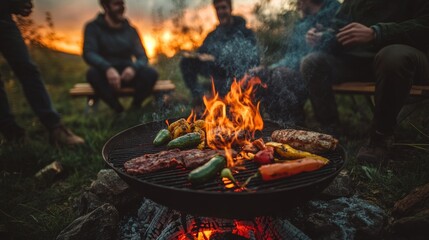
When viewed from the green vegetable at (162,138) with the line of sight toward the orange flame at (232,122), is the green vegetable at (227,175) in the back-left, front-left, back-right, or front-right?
front-right

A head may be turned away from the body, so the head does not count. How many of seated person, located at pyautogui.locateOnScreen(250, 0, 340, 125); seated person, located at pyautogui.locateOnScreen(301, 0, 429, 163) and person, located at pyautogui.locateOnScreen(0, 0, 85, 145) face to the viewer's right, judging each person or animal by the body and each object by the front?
1

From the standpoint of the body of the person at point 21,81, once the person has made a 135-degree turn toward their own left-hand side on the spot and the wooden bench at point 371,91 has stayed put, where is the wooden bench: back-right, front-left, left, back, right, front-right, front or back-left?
back

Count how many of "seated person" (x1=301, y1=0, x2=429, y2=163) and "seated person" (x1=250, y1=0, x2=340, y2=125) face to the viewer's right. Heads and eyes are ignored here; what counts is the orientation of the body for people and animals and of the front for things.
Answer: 0

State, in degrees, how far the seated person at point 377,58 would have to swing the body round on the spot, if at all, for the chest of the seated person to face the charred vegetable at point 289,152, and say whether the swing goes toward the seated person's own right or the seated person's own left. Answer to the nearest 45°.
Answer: approximately 45° to the seated person's own left

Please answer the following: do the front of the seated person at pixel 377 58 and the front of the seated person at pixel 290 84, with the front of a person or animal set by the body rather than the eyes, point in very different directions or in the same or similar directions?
same or similar directions

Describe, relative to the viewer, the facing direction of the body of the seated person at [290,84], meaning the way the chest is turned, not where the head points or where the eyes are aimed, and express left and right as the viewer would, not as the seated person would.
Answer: facing the viewer and to the left of the viewer

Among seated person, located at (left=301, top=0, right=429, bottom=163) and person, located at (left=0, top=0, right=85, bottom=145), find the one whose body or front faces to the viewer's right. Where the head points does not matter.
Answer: person, located at (left=0, top=0, right=85, bottom=145)

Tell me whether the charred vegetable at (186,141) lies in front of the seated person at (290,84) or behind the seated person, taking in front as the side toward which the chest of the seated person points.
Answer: in front

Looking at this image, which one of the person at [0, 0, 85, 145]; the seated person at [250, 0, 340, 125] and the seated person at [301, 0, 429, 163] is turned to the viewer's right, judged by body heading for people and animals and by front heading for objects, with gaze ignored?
the person at [0, 0, 85, 145]

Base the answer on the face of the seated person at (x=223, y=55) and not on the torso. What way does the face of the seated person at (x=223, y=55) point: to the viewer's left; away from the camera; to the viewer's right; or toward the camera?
toward the camera

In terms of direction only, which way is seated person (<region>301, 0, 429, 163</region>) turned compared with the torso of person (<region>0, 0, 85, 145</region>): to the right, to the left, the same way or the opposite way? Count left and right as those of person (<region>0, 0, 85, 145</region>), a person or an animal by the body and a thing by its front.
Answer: the opposite way

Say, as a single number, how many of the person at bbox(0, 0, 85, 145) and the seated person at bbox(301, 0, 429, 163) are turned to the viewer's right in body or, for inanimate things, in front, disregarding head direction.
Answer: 1

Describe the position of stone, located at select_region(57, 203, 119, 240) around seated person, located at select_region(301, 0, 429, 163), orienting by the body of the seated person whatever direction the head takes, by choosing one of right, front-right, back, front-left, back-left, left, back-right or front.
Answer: front

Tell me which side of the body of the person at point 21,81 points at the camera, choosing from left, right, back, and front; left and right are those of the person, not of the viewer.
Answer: right
